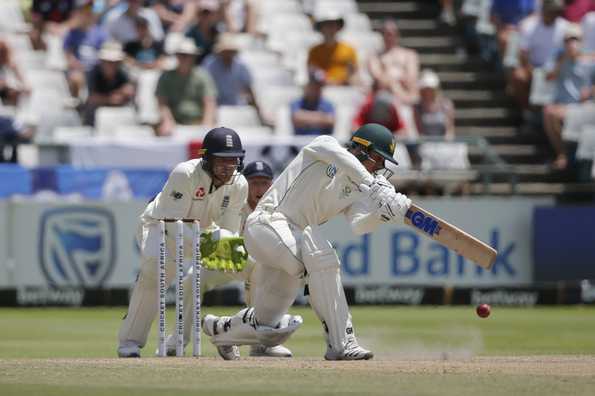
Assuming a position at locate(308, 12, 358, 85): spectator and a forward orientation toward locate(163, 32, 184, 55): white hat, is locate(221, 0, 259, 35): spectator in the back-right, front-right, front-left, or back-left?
front-right

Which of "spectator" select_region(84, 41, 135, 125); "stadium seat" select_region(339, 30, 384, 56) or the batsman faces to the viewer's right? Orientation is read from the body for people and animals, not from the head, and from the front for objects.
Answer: the batsman

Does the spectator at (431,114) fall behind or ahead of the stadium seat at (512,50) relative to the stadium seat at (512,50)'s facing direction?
ahead

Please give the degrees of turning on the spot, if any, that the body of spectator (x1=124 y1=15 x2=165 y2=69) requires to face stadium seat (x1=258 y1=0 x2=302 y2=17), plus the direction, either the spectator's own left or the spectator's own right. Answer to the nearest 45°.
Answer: approximately 135° to the spectator's own left

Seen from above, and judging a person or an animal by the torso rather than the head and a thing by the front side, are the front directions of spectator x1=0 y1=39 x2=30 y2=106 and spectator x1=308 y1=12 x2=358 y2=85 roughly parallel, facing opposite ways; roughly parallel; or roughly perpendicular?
roughly parallel

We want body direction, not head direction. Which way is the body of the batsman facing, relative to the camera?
to the viewer's right

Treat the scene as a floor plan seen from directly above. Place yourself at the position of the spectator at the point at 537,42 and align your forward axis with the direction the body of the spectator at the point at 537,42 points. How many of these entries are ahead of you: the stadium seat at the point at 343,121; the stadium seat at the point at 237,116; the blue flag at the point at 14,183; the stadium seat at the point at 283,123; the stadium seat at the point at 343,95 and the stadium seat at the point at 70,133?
6

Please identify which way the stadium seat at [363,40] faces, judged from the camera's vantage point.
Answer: facing the viewer

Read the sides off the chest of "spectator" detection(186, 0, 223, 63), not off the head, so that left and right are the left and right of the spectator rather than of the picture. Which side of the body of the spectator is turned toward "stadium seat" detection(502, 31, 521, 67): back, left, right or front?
left

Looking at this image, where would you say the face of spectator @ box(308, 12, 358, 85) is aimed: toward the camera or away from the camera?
toward the camera

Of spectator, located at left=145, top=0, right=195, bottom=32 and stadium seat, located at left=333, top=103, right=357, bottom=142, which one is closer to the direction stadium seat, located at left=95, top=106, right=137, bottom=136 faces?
the stadium seat

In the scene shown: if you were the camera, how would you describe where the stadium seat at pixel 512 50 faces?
facing the viewer and to the left of the viewer

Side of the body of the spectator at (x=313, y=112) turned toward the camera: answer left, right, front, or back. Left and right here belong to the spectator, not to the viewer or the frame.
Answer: front

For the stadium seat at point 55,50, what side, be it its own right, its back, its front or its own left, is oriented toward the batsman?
front

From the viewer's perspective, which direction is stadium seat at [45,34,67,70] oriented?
toward the camera

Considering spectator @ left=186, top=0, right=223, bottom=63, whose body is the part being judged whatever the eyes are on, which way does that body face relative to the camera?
toward the camera
